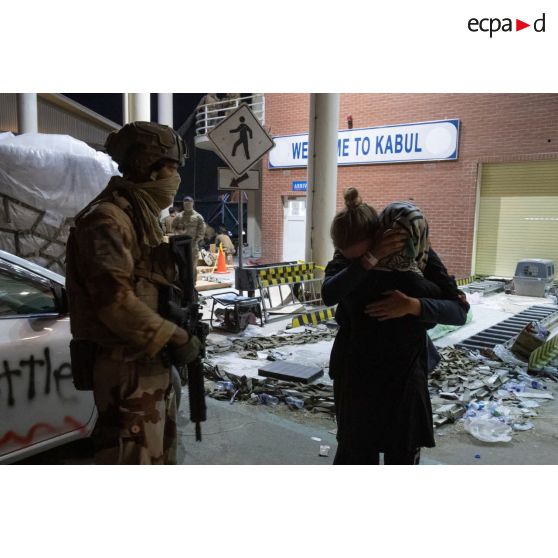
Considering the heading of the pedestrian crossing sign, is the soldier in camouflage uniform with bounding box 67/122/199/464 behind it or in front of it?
in front

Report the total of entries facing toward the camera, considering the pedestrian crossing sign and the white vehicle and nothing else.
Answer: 1

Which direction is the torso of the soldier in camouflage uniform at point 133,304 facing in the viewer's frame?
to the viewer's right

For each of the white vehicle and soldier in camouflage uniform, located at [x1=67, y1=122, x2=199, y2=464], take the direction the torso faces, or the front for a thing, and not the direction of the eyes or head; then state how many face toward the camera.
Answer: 0

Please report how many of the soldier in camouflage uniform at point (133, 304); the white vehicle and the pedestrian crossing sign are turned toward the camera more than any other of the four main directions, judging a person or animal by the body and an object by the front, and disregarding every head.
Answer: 1

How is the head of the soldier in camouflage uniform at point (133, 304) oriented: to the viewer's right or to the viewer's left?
to the viewer's right

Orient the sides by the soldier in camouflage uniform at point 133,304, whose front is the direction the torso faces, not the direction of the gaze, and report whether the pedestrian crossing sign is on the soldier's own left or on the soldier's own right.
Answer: on the soldier's own left
